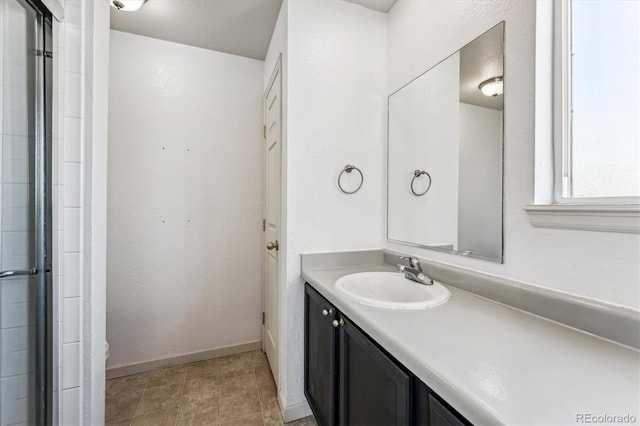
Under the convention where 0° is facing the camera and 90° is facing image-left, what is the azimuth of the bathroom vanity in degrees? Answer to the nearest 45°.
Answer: approximately 45°

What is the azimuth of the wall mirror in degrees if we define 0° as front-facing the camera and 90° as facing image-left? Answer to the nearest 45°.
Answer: approximately 45°

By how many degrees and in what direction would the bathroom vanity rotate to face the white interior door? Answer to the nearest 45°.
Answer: approximately 90° to its right
